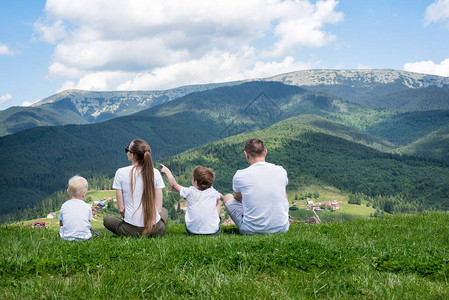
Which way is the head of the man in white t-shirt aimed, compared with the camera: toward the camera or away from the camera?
away from the camera

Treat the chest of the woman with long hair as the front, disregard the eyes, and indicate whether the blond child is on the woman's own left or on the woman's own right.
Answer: on the woman's own left

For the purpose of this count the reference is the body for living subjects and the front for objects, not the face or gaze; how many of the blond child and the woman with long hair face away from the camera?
2

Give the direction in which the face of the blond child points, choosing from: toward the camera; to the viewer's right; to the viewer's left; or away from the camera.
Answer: away from the camera

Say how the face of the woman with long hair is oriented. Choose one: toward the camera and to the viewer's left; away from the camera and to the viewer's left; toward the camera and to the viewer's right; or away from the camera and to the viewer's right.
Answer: away from the camera and to the viewer's left

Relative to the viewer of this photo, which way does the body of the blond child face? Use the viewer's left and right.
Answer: facing away from the viewer

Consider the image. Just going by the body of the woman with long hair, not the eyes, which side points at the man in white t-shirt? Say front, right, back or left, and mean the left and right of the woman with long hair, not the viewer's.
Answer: right

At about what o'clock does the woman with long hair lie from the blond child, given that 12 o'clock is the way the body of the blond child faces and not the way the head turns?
The woman with long hair is roughly at 4 o'clock from the blond child.

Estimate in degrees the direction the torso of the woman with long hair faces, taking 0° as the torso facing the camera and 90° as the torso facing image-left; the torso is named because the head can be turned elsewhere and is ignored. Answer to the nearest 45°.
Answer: approximately 180°
